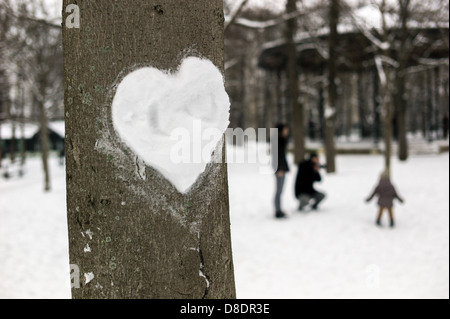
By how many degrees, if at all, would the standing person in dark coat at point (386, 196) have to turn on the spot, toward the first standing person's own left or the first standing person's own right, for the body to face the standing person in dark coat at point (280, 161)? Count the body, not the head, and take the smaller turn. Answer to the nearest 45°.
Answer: approximately 90° to the first standing person's own left

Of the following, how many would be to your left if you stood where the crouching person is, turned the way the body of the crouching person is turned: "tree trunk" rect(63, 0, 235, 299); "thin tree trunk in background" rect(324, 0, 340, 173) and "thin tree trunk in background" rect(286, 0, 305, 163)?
2

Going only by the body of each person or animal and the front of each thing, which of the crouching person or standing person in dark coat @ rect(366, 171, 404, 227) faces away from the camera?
the standing person in dark coat

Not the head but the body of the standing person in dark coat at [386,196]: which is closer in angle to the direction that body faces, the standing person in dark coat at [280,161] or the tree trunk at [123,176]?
the standing person in dark coat

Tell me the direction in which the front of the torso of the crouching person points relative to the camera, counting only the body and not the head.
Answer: to the viewer's right

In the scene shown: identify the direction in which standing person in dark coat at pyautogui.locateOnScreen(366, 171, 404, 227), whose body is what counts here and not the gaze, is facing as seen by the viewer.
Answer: away from the camera
